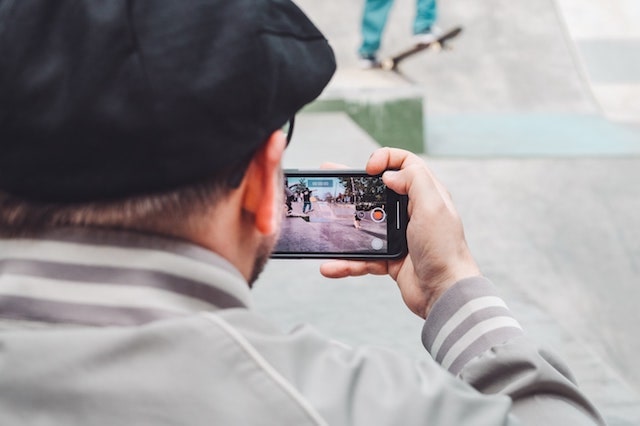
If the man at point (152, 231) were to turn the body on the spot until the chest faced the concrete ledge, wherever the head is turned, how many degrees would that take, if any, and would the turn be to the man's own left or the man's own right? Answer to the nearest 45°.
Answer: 0° — they already face it

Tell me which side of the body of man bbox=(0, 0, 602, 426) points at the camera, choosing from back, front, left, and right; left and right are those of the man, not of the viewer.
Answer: back

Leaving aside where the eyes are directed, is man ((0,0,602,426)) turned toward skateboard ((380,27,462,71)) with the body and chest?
yes

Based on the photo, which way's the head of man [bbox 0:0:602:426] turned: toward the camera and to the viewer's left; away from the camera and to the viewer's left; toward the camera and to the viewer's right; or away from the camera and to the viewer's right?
away from the camera and to the viewer's right

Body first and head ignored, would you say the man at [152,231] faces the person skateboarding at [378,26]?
yes
